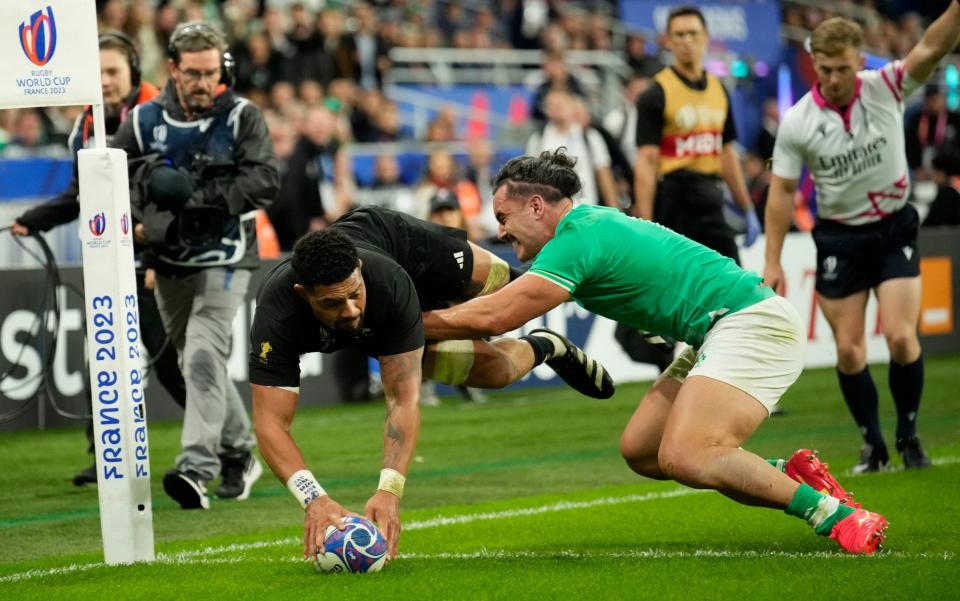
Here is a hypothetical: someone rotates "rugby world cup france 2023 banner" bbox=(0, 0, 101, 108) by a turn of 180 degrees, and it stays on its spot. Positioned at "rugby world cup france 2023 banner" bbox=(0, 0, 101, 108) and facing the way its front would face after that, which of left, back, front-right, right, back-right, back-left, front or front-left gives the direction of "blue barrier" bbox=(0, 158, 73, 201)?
front

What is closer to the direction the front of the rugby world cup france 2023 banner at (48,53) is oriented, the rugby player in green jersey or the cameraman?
the rugby player in green jersey

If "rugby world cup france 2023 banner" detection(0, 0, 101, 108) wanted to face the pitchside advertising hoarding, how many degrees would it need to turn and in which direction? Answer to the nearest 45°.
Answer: approximately 135° to its left

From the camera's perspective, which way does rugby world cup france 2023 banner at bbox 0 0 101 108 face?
toward the camera

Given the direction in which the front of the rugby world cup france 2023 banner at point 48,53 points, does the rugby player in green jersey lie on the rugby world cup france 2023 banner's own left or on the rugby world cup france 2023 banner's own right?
on the rugby world cup france 2023 banner's own left

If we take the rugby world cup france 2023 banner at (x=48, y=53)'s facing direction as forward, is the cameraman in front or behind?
behind

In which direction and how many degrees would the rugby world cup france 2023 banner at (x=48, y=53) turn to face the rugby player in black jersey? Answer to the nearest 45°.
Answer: approximately 45° to its left

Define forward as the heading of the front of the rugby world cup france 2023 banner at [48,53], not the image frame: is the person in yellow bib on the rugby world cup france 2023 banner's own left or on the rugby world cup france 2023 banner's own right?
on the rugby world cup france 2023 banner's own left
